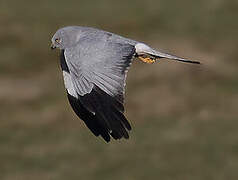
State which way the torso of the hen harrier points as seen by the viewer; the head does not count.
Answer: to the viewer's left
